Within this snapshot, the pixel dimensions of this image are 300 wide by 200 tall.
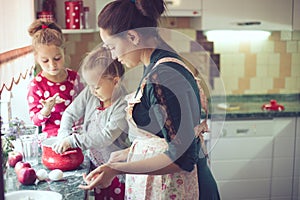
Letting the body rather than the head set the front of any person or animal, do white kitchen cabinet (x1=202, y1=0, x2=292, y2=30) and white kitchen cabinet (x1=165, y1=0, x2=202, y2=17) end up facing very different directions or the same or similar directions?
same or similar directions

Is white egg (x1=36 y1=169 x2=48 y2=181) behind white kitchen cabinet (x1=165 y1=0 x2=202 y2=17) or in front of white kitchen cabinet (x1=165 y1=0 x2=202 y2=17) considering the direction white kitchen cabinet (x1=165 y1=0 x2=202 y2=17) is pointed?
in front

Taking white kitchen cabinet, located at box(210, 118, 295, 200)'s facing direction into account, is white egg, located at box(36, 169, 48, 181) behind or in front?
in front

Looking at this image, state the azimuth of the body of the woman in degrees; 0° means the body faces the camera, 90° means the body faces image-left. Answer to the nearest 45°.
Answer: approximately 90°

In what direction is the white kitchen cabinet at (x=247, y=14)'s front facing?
toward the camera

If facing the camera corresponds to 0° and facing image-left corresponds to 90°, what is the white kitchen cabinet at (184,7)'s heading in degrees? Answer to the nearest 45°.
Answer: approximately 0°

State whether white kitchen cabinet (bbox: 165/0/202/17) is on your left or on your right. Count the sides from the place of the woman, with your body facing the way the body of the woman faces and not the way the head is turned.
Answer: on your right

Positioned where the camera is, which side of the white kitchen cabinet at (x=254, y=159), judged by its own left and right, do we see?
front

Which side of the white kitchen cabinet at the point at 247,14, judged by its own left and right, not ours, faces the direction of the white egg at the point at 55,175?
front

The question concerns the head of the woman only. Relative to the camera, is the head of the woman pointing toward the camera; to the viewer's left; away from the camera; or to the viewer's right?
to the viewer's left

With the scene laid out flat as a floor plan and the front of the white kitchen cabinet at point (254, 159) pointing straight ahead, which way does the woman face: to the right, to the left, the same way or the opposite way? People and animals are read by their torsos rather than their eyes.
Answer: to the right

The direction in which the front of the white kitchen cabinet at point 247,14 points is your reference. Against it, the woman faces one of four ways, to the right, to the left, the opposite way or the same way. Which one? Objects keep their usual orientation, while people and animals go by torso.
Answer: to the right

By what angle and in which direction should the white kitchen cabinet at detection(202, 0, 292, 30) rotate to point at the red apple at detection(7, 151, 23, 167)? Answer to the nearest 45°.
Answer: approximately 45° to its right

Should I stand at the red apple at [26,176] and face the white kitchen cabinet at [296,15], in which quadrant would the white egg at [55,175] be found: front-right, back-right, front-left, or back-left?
front-right
